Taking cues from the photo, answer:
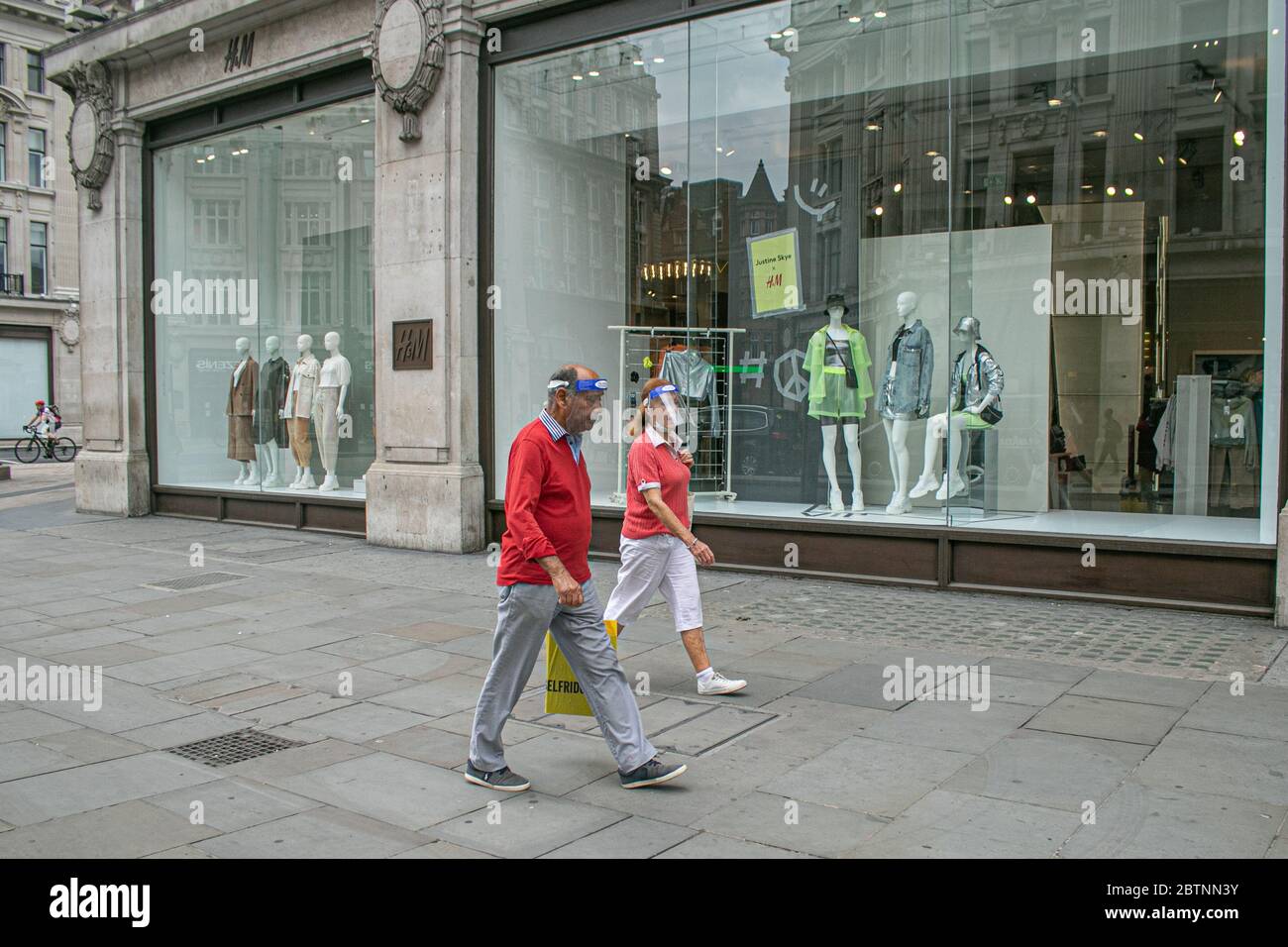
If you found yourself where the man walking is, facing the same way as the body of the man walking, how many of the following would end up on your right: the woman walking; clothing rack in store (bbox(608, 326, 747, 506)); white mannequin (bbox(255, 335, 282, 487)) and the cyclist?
0

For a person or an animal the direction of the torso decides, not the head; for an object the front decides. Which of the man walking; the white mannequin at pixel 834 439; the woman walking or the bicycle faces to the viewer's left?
the bicycle

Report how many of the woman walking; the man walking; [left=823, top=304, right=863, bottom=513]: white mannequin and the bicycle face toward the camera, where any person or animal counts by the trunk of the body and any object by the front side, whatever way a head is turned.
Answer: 1

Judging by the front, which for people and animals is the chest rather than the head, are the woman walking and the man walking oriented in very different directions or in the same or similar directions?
same or similar directions

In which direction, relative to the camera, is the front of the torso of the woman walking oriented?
to the viewer's right

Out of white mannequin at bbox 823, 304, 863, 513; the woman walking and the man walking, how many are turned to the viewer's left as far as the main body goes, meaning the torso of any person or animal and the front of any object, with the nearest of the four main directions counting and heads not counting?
0

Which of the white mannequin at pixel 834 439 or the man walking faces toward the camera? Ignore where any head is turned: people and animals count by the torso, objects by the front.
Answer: the white mannequin

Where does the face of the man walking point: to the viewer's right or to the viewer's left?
to the viewer's right

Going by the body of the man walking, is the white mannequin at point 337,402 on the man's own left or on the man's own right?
on the man's own left

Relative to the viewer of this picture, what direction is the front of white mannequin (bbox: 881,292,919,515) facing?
facing the viewer and to the left of the viewer

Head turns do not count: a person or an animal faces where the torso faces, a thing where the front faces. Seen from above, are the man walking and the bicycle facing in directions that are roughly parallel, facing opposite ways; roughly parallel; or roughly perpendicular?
roughly parallel, facing opposite ways

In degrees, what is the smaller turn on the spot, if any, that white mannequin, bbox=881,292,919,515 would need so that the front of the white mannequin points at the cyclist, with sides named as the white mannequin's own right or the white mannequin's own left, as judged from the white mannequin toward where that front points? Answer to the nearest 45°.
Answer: approximately 90° to the white mannequin's own right

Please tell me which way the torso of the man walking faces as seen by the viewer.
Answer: to the viewer's right

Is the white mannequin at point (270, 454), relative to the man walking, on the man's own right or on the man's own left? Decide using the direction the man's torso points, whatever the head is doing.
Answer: on the man's own left

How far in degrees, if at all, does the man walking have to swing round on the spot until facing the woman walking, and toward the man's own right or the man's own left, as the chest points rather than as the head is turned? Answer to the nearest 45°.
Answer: approximately 90° to the man's own left

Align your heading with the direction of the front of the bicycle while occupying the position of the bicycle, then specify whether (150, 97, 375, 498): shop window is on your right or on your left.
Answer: on your left

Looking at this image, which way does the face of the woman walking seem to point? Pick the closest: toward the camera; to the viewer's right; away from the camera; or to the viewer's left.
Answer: to the viewer's right

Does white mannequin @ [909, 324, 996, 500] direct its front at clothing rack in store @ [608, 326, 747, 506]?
no
